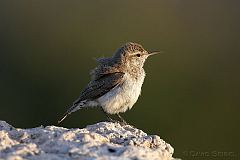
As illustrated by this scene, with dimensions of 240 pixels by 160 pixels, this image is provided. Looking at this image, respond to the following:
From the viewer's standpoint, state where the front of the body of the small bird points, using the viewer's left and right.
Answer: facing to the right of the viewer
